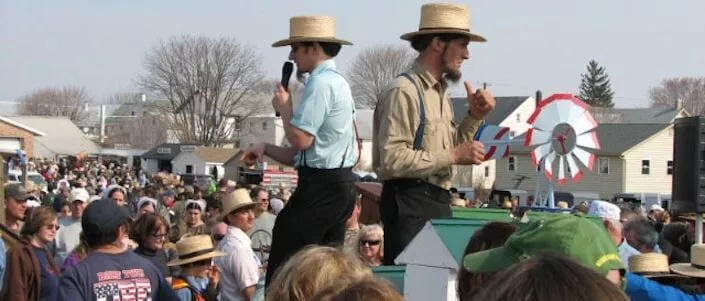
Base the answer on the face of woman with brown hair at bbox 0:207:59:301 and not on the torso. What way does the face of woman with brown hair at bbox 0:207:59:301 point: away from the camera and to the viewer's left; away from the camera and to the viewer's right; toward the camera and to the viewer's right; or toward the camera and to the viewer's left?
toward the camera and to the viewer's right

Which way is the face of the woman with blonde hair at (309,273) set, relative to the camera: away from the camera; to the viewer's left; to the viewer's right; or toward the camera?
away from the camera

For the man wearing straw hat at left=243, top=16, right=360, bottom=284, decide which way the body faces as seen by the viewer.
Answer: to the viewer's left

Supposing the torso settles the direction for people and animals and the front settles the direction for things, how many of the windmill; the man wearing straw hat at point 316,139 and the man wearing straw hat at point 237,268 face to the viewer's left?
1

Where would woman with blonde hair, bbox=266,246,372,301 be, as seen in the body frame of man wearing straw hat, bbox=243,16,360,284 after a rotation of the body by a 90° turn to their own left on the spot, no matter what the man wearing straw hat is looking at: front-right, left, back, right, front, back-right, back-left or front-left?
front
